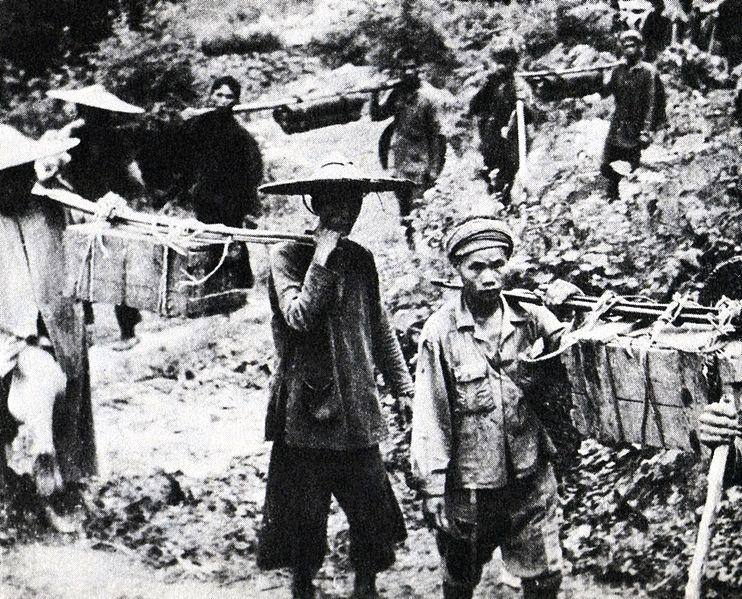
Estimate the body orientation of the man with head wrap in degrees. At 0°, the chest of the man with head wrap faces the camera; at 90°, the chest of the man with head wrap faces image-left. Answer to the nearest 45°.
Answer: approximately 0°

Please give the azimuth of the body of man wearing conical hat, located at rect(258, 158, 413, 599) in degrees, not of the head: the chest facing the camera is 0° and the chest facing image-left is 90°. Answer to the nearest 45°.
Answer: approximately 0°
